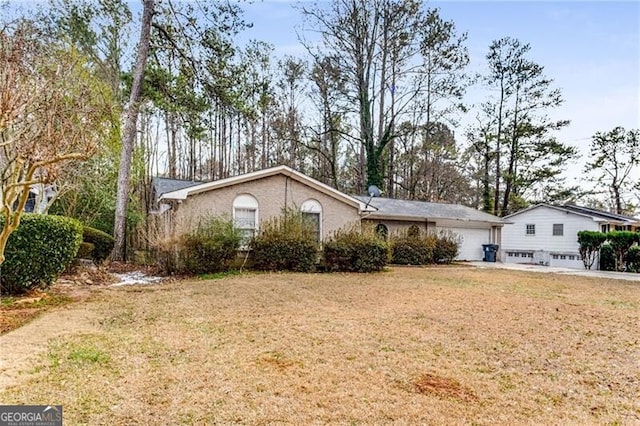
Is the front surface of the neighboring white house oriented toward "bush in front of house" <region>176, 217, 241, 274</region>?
no

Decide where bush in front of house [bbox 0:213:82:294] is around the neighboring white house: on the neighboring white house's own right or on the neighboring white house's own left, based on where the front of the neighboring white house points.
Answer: on the neighboring white house's own right

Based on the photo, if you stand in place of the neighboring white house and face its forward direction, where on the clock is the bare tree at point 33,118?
The bare tree is roughly at 2 o'clock from the neighboring white house.

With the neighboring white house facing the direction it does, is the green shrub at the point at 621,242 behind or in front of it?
in front

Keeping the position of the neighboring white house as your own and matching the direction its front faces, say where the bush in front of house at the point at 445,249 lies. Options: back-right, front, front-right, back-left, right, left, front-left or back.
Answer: right

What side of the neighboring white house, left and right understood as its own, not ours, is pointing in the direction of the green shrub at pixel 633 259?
front

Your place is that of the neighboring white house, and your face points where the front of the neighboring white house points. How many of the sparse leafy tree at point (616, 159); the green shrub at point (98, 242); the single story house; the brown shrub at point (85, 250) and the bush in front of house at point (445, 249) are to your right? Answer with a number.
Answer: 4

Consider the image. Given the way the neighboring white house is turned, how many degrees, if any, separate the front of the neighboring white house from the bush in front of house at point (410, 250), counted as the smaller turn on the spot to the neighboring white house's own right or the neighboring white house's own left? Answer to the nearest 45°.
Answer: approximately 90° to the neighboring white house's own right

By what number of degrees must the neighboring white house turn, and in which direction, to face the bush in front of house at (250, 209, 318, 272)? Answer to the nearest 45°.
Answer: approximately 90° to its right

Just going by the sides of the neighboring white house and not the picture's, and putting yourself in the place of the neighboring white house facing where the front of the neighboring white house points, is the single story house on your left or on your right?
on your right

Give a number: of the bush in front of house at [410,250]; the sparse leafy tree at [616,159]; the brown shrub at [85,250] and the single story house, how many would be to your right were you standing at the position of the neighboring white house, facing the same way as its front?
3

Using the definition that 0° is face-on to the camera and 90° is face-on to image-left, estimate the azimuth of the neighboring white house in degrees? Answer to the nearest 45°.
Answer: approximately 315°

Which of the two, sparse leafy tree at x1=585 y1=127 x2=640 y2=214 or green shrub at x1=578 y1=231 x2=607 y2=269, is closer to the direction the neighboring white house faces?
the green shrub

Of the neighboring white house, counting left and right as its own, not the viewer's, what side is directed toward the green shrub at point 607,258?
front

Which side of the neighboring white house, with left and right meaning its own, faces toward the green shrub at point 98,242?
right
